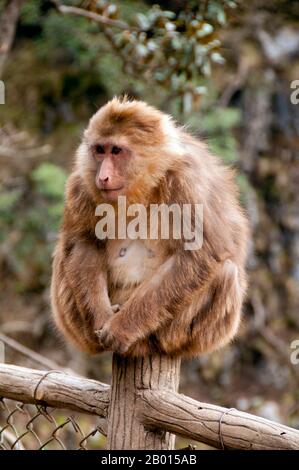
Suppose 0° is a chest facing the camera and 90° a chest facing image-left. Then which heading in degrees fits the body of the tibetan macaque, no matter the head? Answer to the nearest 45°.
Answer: approximately 45°
